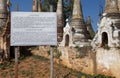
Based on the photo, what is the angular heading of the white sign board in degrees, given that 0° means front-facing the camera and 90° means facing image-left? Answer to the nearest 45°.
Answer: approximately 0°
